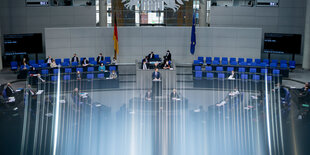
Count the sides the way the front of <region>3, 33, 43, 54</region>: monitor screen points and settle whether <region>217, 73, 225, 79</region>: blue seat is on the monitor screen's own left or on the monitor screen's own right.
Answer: on the monitor screen's own left

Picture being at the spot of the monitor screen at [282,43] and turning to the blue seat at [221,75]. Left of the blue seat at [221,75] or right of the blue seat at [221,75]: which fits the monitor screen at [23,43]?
right

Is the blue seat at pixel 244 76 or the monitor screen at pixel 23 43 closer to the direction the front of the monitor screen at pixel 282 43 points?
the blue seat

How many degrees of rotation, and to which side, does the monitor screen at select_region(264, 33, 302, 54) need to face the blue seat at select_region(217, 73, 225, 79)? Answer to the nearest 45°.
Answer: approximately 45° to its right

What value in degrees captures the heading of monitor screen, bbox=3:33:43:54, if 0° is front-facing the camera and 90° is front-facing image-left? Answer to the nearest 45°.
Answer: approximately 0°

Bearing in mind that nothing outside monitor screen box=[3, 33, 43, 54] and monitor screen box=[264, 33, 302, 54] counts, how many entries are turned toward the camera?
2

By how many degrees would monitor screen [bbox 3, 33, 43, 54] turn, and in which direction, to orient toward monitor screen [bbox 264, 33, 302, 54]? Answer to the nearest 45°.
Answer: approximately 90° to its left

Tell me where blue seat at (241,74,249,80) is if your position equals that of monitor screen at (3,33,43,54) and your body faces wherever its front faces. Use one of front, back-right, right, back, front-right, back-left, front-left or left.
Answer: front-left
